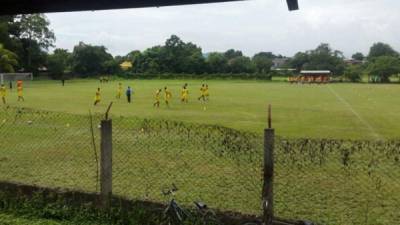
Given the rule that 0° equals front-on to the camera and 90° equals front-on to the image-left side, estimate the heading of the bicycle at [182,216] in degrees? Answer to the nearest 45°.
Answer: approximately 90°

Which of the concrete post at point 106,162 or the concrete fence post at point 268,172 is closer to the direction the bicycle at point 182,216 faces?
the concrete post

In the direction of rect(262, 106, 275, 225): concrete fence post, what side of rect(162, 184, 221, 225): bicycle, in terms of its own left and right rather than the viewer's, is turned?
back

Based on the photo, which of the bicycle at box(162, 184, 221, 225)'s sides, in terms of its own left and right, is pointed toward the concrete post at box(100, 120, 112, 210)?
front
